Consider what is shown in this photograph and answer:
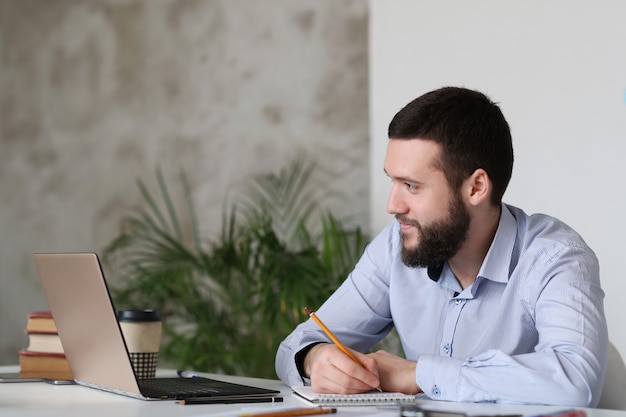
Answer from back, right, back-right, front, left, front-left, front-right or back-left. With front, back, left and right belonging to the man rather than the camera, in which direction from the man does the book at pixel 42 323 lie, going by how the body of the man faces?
front-right

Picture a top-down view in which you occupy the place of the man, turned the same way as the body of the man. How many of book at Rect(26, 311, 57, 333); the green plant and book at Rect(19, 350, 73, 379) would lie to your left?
0

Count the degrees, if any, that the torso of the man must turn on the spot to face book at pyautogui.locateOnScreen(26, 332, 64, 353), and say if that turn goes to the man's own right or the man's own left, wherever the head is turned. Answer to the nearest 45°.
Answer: approximately 45° to the man's own right

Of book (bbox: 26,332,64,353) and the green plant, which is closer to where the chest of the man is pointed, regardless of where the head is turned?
the book

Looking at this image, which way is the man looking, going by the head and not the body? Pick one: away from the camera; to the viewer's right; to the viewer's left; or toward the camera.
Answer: to the viewer's left

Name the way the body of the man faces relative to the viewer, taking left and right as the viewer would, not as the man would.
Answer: facing the viewer and to the left of the viewer

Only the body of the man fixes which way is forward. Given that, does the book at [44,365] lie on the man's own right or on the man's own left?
on the man's own right

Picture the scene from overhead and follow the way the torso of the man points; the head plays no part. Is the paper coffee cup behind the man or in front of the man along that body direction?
in front

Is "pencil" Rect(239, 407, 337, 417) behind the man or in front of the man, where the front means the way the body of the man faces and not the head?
in front
